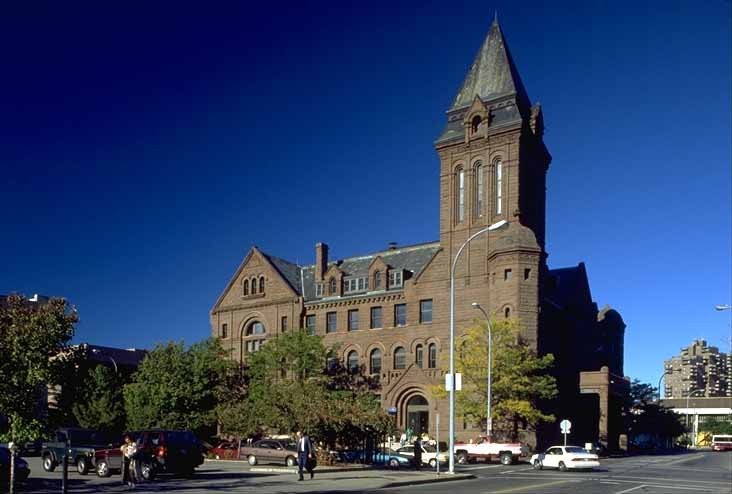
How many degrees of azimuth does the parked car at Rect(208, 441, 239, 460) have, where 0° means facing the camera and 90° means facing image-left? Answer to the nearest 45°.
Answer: approximately 90°

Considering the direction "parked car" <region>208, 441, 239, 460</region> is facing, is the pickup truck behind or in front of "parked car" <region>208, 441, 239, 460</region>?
behind

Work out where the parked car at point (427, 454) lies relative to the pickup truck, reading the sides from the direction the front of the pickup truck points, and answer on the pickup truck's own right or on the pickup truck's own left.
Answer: on the pickup truck's own left
